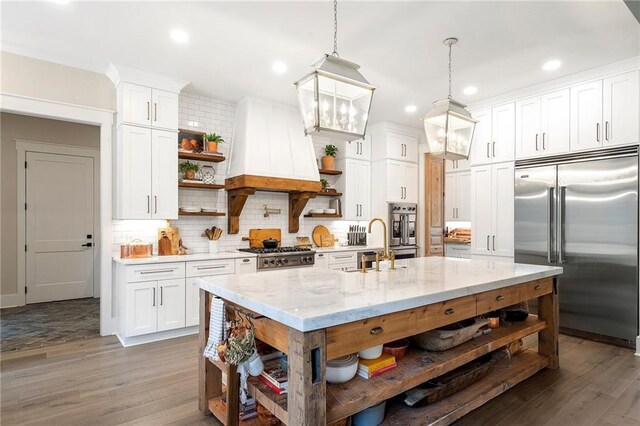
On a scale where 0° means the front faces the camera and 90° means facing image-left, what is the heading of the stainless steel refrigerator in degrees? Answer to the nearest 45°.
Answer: approximately 45°

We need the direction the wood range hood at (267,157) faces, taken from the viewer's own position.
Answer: facing the viewer and to the right of the viewer

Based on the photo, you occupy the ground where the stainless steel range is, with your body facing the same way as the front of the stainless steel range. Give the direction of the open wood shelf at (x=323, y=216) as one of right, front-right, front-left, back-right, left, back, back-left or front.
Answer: left

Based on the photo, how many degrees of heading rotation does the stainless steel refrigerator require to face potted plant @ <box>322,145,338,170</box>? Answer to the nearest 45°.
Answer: approximately 45° to its right

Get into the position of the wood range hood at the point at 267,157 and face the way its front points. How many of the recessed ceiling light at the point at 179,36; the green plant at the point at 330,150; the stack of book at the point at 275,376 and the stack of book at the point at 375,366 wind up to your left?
1

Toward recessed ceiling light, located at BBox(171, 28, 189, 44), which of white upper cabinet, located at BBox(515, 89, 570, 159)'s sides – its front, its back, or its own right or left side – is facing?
front

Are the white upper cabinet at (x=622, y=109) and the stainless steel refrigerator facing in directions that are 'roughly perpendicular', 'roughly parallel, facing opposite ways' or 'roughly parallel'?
roughly parallel

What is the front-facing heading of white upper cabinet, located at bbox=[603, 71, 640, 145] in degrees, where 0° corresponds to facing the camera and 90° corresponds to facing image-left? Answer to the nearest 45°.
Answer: approximately 45°

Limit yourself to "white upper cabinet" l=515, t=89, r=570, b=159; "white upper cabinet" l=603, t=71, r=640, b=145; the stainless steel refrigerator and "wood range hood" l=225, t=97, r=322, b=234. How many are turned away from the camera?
0

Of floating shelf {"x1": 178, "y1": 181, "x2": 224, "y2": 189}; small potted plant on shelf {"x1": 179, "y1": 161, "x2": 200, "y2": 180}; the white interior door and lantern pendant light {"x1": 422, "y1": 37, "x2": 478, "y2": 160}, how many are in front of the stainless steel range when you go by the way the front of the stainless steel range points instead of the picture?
1

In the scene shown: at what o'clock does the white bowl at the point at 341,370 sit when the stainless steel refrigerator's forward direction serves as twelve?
The white bowl is roughly at 11 o'clock from the stainless steel refrigerator.

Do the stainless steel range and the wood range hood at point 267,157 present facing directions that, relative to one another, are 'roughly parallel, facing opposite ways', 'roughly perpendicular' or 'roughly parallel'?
roughly parallel

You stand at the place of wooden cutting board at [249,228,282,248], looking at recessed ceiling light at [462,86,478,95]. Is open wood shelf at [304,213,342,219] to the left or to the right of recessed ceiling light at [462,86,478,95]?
left

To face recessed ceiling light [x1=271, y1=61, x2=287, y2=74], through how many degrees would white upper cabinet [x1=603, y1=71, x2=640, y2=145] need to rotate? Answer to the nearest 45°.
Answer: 0° — it already faces it

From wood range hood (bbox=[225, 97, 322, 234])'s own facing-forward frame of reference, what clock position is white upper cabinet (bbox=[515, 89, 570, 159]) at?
The white upper cabinet is roughly at 11 o'clock from the wood range hood.

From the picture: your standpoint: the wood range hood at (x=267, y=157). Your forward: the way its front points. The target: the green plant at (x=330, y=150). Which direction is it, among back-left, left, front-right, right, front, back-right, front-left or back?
left
